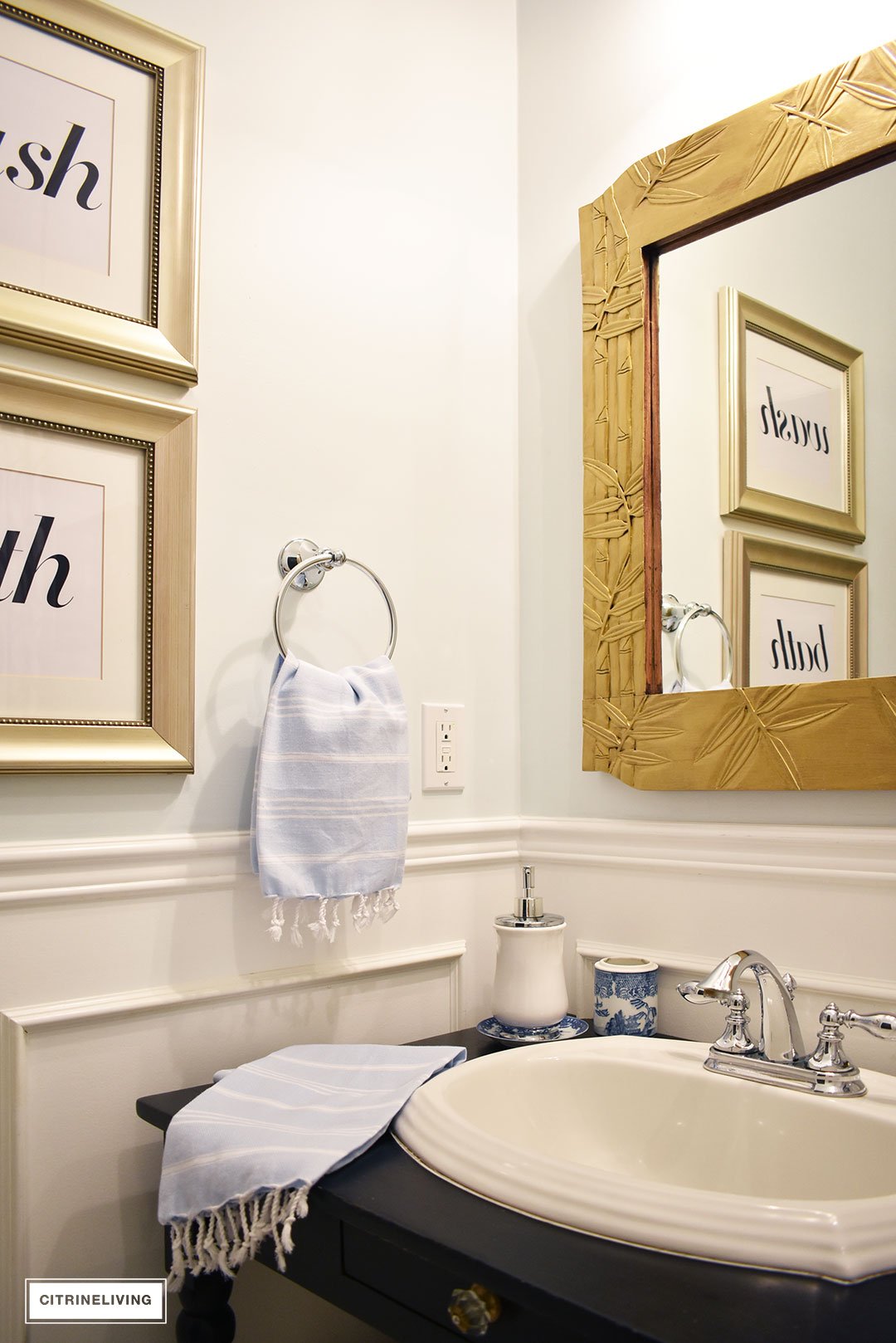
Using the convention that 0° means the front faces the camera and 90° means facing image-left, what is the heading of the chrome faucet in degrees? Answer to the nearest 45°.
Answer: approximately 45°

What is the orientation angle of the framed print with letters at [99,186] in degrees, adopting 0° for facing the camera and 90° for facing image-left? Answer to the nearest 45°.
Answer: approximately 315°

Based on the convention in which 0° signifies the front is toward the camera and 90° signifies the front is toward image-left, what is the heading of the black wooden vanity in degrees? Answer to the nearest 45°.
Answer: approximately 45°

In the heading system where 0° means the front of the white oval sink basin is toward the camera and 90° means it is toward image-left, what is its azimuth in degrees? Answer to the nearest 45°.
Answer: approximately 45°
